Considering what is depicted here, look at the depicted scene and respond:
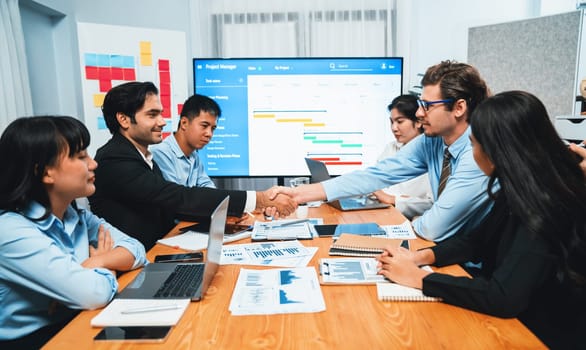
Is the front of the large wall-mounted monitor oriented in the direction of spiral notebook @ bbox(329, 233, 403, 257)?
yes

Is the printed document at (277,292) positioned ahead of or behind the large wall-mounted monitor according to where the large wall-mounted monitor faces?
ahead

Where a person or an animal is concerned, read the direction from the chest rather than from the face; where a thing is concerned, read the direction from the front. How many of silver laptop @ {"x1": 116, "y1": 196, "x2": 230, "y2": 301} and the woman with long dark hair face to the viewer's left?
2

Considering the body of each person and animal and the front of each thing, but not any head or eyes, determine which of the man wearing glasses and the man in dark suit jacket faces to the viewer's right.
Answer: the man in dark suit jacket

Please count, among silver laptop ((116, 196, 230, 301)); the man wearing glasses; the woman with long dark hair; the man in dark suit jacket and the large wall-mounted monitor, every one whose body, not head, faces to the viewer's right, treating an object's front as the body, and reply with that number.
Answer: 1

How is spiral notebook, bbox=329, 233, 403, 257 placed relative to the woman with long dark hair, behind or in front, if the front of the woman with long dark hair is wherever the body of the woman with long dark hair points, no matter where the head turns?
in front

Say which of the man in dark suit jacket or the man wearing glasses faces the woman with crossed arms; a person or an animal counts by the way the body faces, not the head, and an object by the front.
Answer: the man wearing glasses

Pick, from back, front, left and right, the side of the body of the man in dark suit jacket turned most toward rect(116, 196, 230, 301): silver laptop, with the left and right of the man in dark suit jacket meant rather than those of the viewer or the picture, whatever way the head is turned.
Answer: right

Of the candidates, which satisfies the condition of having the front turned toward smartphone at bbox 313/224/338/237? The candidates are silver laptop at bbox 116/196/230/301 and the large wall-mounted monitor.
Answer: the large wall-mounted monitor

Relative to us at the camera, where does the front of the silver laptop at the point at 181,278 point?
facing to the left of the viewer

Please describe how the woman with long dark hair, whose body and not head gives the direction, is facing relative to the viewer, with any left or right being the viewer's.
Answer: facing to the left of the viewer

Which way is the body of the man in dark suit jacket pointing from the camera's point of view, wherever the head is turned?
to the viewer's right

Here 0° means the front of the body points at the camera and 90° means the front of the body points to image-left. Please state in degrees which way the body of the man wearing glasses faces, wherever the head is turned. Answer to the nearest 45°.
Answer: approximately 45°

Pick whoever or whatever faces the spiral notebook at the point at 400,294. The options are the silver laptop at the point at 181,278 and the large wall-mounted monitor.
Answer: the large wall-mounted monitor

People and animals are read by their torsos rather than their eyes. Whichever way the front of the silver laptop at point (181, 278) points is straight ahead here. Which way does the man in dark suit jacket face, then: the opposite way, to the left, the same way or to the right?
the opposite way

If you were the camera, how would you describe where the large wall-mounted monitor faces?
facing the viewer

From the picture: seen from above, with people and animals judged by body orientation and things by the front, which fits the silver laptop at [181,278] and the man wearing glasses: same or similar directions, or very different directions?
same or similar directions

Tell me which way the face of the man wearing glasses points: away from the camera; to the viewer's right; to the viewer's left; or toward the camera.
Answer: to the viewer's left

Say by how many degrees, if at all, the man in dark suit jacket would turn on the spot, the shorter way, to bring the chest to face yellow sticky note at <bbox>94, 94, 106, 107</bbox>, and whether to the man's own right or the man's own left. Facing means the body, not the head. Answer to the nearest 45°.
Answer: approximately 90° to the man's own left

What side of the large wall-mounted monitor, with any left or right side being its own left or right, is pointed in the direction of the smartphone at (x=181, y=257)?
front
